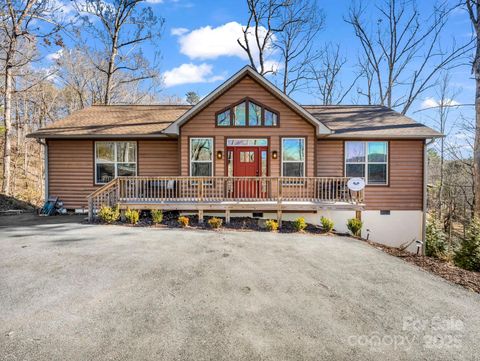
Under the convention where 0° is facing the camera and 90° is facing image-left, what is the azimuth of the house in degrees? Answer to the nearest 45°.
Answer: approximately 0°

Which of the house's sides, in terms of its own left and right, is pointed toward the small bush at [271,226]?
front

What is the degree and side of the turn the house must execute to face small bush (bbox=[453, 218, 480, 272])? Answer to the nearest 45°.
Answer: approximately 45° to its left

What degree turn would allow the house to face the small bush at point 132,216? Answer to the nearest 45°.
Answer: approximately 45° to its right

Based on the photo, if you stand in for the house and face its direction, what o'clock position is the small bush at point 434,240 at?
The small bush is roughly at 9 o'clock from the house.

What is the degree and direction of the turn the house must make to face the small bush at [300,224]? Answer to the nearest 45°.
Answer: approximately 45° to its left

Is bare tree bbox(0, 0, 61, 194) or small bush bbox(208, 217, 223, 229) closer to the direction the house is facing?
the small bush

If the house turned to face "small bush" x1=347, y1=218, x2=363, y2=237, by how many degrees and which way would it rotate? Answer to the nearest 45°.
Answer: approximately 45° to its left

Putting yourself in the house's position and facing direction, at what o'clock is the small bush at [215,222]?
The small bush is roughly at 1 o'clock from the house.

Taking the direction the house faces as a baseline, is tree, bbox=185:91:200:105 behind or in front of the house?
behind

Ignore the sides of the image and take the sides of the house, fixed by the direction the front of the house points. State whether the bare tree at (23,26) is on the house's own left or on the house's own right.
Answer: on the house's own right
